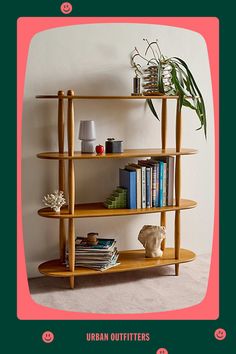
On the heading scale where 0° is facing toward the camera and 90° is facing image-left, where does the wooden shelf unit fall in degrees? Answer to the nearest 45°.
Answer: approximately 315°
